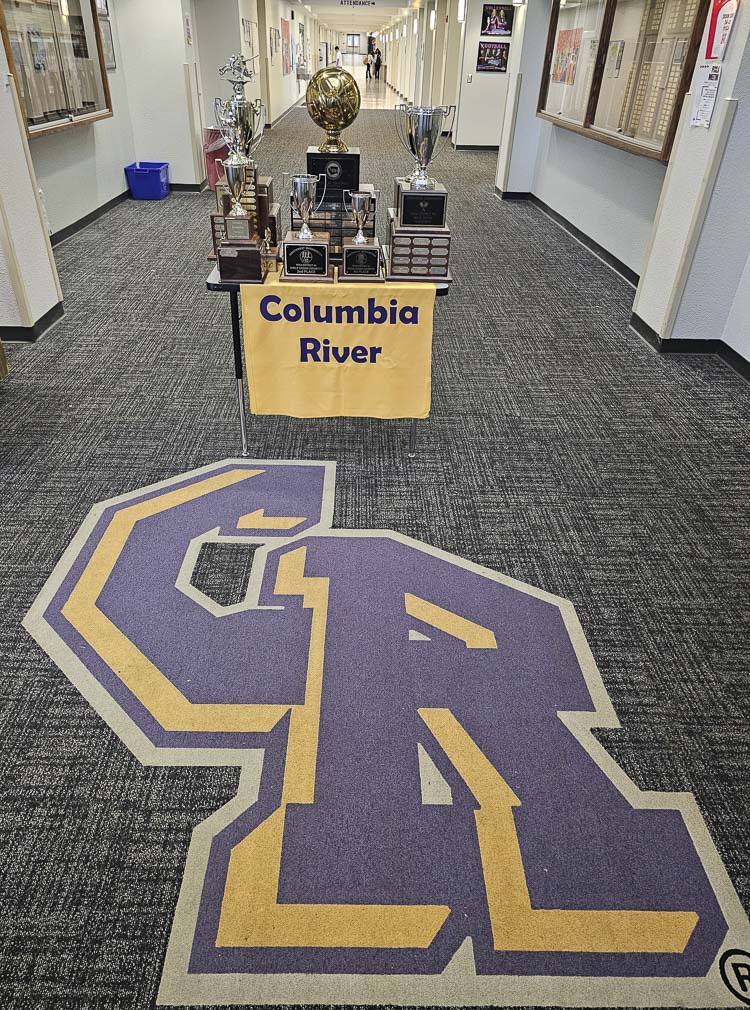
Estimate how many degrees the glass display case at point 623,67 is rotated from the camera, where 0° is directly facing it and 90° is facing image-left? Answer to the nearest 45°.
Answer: approximately 45°

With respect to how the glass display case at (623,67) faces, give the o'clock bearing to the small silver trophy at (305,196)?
The small silver trophy is roughly at 11 o'clock from the glass display case.

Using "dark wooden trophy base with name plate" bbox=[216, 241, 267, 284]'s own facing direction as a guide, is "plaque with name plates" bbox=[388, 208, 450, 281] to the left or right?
on its left

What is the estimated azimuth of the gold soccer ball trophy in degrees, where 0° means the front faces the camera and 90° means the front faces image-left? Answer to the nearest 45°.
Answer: approximately 0°
